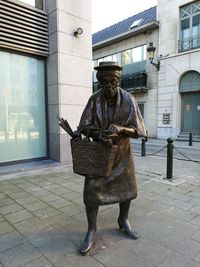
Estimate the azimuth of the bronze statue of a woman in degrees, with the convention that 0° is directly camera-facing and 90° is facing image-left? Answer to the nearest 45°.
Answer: approximately 0°

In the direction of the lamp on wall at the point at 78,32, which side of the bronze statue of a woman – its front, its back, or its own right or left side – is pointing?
back
